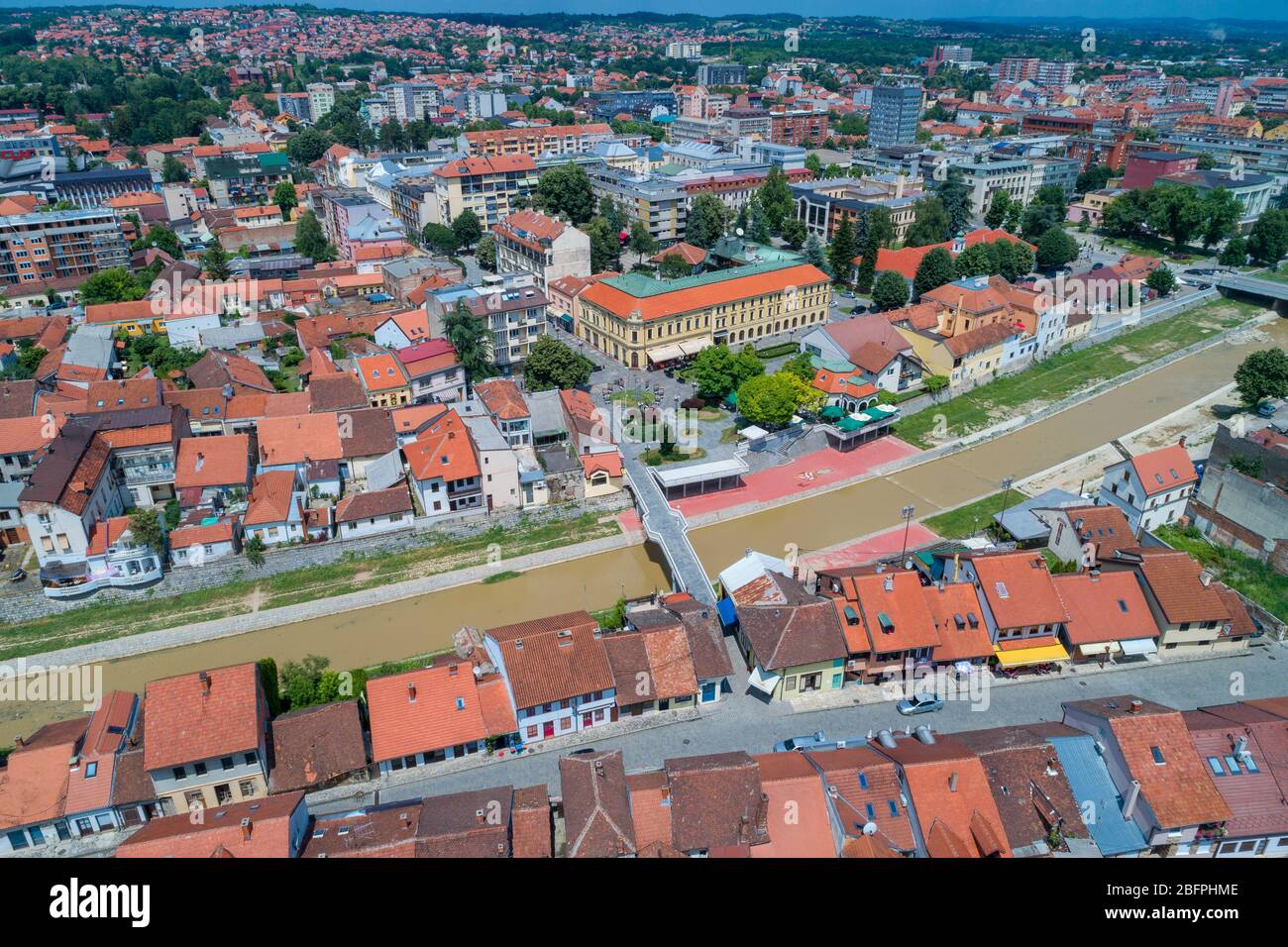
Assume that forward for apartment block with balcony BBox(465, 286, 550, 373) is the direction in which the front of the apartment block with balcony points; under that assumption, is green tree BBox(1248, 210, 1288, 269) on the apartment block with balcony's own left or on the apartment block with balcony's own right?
on the apartment block with balcony's own left

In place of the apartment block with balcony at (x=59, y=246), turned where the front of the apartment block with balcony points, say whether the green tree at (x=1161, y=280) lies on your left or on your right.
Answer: on your left

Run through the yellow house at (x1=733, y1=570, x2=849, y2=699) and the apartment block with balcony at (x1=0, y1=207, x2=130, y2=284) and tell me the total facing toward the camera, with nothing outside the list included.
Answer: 2

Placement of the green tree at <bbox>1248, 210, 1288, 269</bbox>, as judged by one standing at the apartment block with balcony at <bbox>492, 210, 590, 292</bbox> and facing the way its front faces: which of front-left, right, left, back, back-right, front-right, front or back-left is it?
back-left

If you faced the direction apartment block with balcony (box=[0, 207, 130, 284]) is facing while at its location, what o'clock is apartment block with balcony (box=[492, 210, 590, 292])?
apartment block with balcony (box=[492, 210, 590, 292]) is roughly at 10 o'clock from apartment block with balcony (box=[0, 207, 130, 284]).

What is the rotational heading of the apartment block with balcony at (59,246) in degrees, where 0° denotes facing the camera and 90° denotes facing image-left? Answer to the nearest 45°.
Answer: approximately 0°

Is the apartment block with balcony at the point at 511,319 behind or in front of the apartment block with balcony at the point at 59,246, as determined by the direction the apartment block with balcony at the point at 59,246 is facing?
in front

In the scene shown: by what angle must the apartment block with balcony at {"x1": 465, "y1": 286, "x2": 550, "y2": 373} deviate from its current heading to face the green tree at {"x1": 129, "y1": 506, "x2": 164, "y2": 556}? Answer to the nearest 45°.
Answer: approximately 90° to its right

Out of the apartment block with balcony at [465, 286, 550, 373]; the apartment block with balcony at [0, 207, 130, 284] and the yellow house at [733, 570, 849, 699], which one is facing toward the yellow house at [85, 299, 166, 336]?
the apartment block with balcony at [0, 207, 130, 284]
